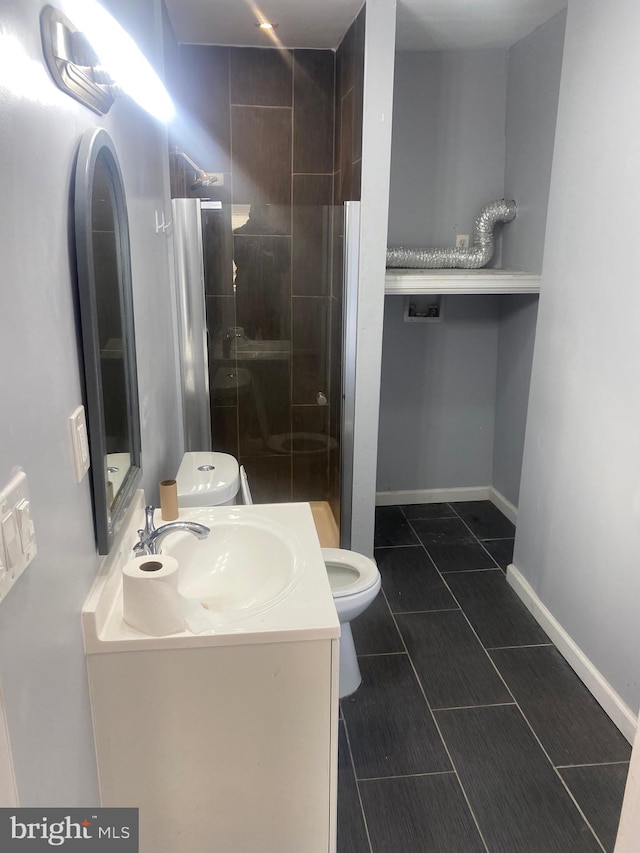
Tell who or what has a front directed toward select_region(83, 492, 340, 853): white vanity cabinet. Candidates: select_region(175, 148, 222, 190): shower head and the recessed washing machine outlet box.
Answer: the recessed washing machine outlet box

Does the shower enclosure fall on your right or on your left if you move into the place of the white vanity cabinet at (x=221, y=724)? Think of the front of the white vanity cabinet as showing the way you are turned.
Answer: on your left

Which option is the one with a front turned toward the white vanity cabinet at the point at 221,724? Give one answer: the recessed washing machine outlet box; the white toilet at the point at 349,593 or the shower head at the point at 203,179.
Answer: the recessed washing machine outlet box

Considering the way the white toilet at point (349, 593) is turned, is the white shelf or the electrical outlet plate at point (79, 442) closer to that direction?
the white shelf

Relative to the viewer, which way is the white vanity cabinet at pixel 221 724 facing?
to the viewer's right

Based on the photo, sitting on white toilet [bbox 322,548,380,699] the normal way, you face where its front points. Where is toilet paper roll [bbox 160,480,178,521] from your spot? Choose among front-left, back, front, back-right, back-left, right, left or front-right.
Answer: back-right

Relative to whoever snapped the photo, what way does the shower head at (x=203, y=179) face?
facing to the right of the viewer

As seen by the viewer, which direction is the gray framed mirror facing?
to the viewer's right

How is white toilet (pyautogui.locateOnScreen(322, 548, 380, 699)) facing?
to the viewer's right

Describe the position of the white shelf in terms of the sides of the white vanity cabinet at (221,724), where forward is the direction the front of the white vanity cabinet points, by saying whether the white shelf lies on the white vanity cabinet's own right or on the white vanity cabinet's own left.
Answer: on the white vanity cabinet's own left

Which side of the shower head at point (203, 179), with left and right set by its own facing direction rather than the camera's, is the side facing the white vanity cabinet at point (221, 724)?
right

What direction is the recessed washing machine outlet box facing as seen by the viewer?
toward the camera

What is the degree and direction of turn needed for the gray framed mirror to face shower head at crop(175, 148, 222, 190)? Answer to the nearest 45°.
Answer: approximately 90° to its left

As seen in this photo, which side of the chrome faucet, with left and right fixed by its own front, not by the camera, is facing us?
right
